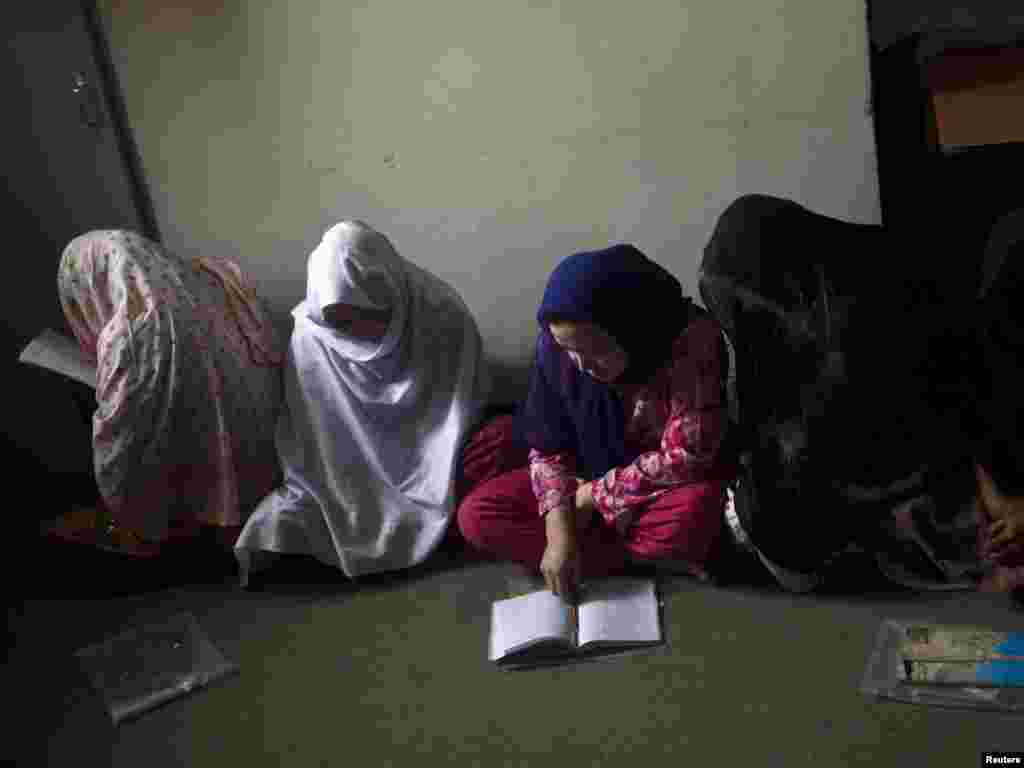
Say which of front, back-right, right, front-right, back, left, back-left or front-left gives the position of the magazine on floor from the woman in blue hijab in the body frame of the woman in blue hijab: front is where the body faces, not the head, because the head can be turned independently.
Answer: left

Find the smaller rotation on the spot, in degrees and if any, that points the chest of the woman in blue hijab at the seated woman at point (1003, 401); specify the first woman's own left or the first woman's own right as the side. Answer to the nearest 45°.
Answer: approximately 135° to the first woman's own left

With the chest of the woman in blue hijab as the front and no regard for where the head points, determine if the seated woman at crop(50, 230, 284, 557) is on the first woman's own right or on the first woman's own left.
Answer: on the first woman's own right

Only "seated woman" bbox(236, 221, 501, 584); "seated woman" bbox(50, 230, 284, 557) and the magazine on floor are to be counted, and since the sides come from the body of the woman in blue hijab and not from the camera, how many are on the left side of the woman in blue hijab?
1

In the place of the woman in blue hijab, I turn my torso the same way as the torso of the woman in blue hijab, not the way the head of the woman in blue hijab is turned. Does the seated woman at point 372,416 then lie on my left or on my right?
on my right

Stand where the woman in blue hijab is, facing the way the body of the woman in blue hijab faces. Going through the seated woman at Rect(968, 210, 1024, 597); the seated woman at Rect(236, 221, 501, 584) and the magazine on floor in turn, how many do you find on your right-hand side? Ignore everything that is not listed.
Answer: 1

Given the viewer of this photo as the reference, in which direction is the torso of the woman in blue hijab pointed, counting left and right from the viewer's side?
facing the viewer and to the left of the viewer
